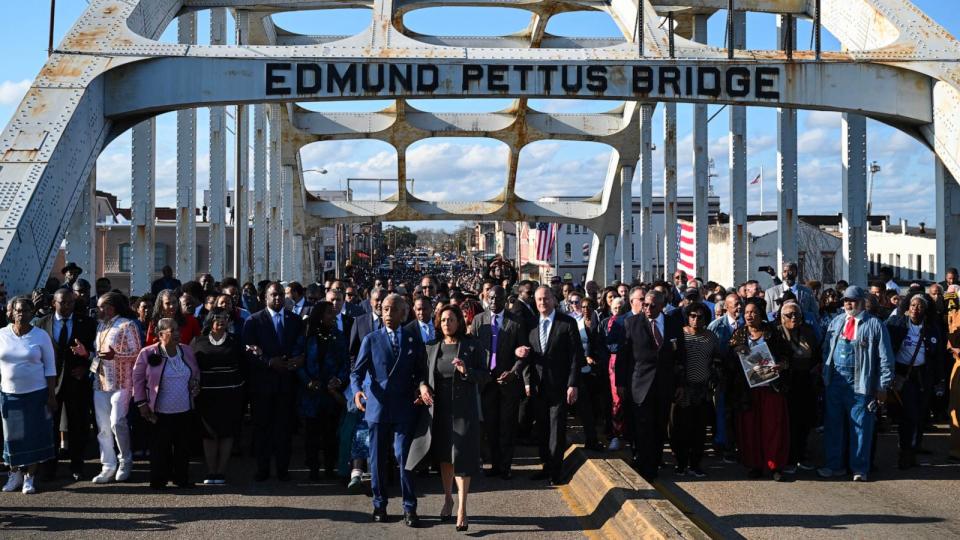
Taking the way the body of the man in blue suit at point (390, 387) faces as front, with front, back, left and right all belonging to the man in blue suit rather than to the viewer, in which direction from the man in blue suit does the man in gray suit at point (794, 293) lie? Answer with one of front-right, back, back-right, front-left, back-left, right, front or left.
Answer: back-left

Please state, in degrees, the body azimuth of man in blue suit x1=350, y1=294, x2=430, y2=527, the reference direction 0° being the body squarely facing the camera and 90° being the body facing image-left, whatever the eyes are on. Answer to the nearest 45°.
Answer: approximately 0°

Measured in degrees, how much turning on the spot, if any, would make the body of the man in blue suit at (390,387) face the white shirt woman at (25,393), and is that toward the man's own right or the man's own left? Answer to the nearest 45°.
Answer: approximately 90° to the man's own right

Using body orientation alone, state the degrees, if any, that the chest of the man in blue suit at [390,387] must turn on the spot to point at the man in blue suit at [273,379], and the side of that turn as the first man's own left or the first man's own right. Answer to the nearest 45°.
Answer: approximately 135° to the first man's own right

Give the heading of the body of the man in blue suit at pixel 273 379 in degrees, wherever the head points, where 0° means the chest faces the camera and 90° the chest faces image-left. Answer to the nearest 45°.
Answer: approximately 0°

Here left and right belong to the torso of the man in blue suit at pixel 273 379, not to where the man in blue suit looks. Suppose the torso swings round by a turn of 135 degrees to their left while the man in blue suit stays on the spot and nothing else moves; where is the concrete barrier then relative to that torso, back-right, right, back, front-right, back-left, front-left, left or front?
right

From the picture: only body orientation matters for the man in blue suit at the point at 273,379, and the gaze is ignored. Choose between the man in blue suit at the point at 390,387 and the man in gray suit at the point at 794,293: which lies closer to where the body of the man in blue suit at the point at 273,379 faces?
the man in blue suit

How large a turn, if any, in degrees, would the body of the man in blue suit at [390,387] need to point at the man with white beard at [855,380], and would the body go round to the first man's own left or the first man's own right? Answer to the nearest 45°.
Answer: approximately 90° to the first man's own left
